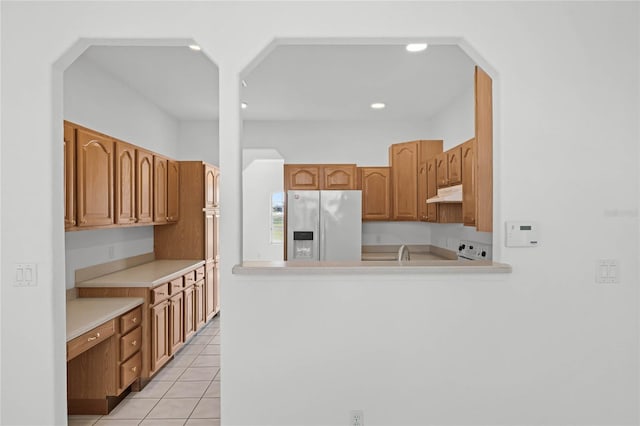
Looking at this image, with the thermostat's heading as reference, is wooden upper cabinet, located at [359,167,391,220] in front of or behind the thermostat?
behind

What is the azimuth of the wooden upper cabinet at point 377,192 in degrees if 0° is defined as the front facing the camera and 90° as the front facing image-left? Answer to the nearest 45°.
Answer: approximately 0°

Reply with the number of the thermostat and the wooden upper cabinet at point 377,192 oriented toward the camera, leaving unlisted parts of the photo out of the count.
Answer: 2

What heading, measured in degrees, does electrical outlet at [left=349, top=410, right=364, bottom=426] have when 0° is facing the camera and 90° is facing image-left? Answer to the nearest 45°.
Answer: approximately 0°

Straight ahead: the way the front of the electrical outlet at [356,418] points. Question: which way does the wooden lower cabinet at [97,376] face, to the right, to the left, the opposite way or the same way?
to the left

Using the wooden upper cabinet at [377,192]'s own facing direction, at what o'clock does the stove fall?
The stove is roughly at 11 o'clock from the wooden upper cabinet.
